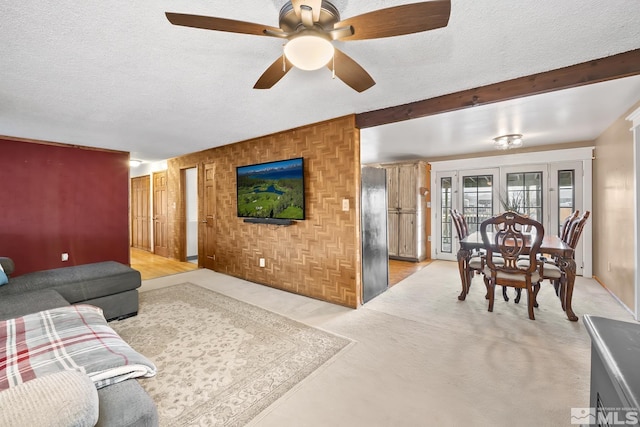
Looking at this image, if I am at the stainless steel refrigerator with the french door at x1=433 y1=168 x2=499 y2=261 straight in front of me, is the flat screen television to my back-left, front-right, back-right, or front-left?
back-left

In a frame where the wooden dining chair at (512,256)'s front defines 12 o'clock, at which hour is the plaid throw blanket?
The plaid throw blanket is roughly at 7 o'clock from the wooden dining chair.

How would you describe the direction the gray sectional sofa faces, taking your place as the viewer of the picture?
facing to the right of the viewer

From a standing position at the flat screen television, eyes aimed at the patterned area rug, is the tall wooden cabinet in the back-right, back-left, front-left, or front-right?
back-left

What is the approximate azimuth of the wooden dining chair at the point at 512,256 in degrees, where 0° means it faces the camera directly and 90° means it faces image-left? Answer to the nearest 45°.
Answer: approximately 180°

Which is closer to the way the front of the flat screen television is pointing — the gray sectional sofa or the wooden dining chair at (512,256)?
the gray sectional sofa

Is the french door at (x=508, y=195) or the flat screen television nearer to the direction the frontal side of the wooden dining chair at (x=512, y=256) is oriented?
the french door

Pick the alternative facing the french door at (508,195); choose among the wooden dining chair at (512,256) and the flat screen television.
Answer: the wooden dining chair

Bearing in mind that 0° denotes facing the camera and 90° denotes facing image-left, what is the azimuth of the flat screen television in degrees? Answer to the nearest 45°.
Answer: approximately 45°

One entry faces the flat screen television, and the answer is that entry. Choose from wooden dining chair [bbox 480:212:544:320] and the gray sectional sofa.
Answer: the gray sectional sofa

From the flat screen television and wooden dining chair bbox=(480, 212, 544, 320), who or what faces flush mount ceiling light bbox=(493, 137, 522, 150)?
the wooden dining chair
